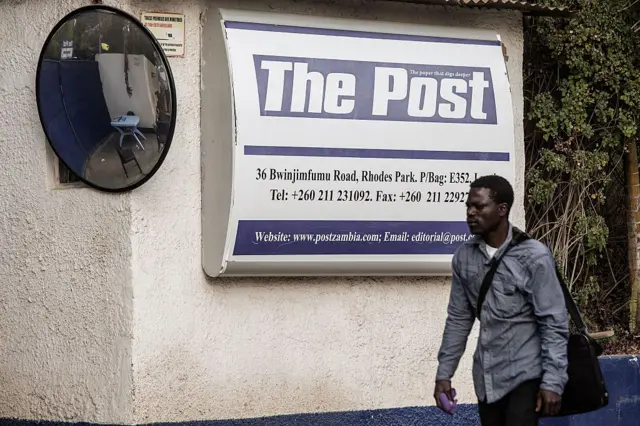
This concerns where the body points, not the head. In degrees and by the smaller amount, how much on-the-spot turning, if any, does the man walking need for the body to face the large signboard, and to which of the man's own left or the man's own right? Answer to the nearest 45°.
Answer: approximately 90° to the man's own right

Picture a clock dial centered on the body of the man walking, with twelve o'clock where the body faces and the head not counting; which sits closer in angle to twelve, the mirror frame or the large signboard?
the mirror frame

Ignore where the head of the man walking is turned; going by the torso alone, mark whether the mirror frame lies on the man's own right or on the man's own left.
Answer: on the man's own right

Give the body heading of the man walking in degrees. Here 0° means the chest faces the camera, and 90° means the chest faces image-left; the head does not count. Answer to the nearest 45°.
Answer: approximately 45°

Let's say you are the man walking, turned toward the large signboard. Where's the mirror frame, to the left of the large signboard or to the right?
left
